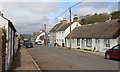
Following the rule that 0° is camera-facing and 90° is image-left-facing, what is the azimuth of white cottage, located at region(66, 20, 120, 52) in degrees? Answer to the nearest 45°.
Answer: approximately 45°

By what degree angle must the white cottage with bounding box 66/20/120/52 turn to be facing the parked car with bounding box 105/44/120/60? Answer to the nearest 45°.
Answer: approximately 45° to its left
